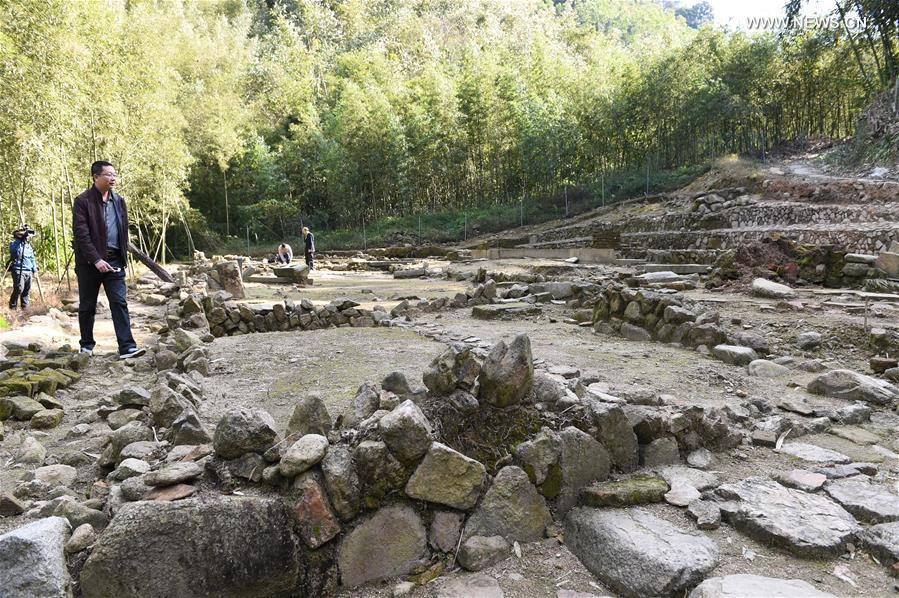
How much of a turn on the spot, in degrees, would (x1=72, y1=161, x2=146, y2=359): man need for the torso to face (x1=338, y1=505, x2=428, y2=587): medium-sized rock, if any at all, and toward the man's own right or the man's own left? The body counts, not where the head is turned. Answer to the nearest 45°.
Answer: approximately 45° to the man's own right

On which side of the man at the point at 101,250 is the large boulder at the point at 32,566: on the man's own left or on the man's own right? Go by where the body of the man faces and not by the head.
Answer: on the man's own right

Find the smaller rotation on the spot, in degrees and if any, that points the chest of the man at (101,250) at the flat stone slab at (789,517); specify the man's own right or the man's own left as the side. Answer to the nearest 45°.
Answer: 0° — they already face it

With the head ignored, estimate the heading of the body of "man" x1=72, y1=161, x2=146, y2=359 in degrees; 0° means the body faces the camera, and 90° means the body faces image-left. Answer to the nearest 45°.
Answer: approximately 315°

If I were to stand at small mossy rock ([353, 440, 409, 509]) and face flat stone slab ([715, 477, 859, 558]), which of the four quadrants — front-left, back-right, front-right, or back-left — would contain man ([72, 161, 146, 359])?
back-left

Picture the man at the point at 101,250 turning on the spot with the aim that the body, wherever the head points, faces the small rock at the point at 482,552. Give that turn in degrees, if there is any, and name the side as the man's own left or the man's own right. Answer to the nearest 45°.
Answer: approximately 45° to the man's own right

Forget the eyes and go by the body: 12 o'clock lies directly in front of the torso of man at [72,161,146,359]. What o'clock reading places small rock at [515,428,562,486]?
The small rock is roughly at 1 o'clock from the man.

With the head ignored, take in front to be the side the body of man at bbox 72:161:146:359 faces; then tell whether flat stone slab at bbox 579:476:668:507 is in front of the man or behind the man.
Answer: in front

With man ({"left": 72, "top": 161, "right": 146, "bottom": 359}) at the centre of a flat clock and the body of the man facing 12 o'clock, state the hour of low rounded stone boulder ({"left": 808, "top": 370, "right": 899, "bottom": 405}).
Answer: The low rounded stone boulder is roughly at 12 o'clock from the man.

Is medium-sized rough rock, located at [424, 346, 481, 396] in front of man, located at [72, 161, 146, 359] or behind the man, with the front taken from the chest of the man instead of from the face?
in front

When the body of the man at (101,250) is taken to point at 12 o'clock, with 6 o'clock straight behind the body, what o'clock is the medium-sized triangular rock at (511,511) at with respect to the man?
The medium-sized triangular rock is roughly at 1 o'clock from the man.

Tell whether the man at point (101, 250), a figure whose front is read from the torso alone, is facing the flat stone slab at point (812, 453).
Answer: yes

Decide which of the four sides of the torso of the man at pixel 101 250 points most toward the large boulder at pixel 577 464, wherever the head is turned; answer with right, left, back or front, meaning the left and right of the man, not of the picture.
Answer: front

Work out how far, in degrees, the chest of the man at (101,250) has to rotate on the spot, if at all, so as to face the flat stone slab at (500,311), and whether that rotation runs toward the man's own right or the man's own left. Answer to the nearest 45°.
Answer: approximately 45° to the man's own left

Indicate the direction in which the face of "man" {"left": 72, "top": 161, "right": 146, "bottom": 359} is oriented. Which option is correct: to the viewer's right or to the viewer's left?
to the viewer's right

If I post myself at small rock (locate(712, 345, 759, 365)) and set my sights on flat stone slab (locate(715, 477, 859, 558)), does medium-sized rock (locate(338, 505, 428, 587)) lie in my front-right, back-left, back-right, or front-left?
front-right

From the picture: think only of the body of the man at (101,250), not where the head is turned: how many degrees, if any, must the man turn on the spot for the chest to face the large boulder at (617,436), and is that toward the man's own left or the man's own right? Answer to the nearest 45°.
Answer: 0° — they already face it
